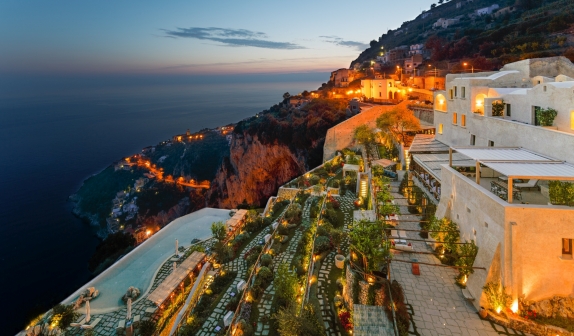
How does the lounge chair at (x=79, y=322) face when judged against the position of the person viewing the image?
facing to the left of the viewer

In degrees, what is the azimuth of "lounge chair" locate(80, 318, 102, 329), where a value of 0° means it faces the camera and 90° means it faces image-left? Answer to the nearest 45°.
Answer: approximately 90°
